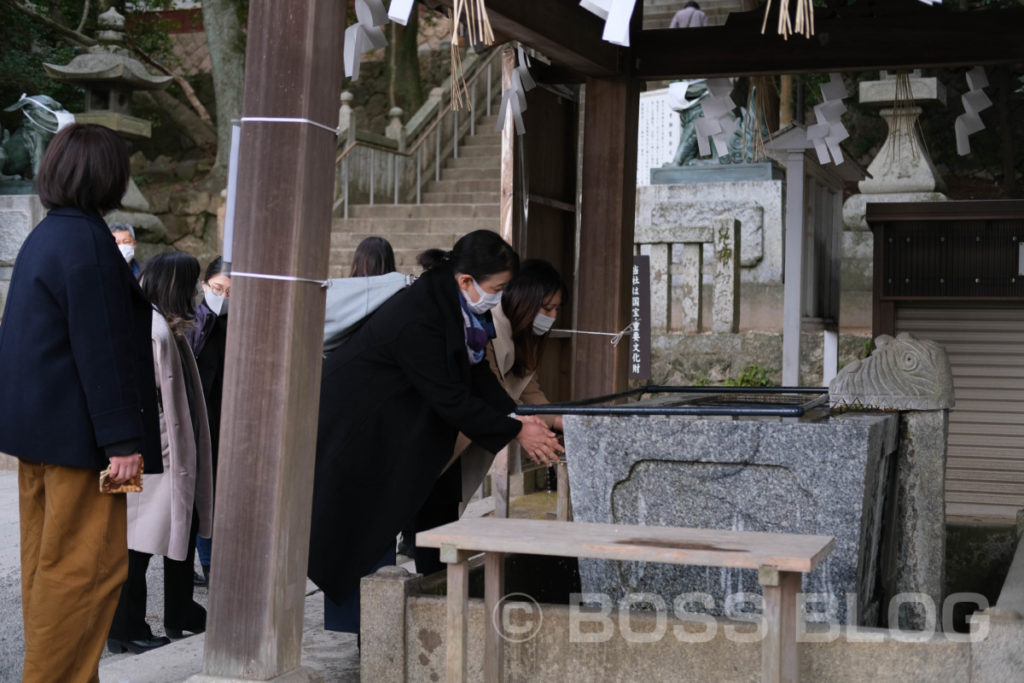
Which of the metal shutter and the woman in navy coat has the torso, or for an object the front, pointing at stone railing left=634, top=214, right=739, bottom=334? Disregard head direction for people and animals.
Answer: the woman in navy coat

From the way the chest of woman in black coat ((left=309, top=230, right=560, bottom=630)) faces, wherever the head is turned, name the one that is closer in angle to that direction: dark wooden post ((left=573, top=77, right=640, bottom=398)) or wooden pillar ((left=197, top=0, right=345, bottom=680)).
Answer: the dark wooden post

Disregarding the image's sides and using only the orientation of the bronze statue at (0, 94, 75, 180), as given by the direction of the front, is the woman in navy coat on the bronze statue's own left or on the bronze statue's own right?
on the bronze statue's own right

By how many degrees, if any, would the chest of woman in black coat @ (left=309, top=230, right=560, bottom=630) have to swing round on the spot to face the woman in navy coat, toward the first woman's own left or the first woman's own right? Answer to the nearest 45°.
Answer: approximately 135° to the first woman's own right

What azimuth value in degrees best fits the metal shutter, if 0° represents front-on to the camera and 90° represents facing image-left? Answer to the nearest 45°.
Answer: approximately 0°

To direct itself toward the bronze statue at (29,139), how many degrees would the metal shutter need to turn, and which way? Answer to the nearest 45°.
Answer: approximately 90° to its right

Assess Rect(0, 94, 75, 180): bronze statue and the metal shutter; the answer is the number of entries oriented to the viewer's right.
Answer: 1

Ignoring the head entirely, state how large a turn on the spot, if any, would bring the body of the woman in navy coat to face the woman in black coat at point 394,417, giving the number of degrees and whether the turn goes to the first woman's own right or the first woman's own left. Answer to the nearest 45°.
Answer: approximately 45° to the first woman's own right

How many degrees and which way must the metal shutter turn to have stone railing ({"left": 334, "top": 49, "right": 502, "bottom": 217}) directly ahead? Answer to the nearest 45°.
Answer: approximately 135° to its right

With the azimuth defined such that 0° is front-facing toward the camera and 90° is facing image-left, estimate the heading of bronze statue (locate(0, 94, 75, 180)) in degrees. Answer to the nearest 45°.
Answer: approximately 270°

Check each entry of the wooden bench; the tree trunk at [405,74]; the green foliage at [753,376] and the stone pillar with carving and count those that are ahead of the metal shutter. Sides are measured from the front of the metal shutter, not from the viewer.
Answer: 2
